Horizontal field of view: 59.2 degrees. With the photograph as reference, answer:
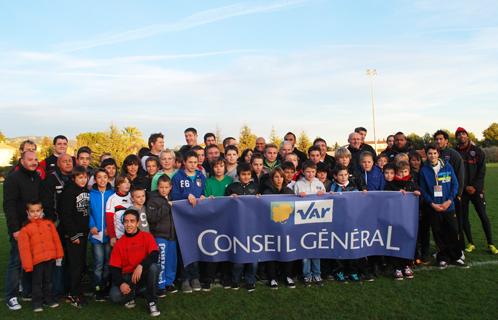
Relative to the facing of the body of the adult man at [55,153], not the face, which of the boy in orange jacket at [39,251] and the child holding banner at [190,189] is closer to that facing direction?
the boy in orange jacket

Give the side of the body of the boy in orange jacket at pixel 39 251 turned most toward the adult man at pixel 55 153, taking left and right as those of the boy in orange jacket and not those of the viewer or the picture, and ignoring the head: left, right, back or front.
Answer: back

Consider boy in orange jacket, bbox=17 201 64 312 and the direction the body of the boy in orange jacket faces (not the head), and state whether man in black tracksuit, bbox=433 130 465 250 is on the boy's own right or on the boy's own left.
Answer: on the boy's own left

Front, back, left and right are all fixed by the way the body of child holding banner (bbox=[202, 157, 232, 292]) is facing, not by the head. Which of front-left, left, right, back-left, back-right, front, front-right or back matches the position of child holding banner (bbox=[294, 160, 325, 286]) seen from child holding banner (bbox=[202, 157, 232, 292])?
left

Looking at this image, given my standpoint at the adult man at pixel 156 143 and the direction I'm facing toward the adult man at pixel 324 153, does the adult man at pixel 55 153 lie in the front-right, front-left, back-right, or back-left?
back-right

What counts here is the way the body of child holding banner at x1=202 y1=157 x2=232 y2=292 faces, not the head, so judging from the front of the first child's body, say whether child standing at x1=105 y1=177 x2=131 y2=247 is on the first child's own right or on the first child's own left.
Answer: on the first child's own right

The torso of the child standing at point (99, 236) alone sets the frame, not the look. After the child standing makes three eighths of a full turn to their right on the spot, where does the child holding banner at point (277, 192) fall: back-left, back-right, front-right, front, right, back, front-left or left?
back-right

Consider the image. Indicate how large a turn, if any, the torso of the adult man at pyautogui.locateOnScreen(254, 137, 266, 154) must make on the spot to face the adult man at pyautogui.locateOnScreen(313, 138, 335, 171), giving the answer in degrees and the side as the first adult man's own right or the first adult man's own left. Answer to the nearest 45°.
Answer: approximately 45° to the first adult man's own left

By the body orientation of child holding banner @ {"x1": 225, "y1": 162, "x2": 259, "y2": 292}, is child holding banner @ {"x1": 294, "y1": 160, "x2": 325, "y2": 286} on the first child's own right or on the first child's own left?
on the first child's own left

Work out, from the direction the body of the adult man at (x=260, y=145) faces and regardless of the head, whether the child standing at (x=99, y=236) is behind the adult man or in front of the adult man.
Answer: in front
